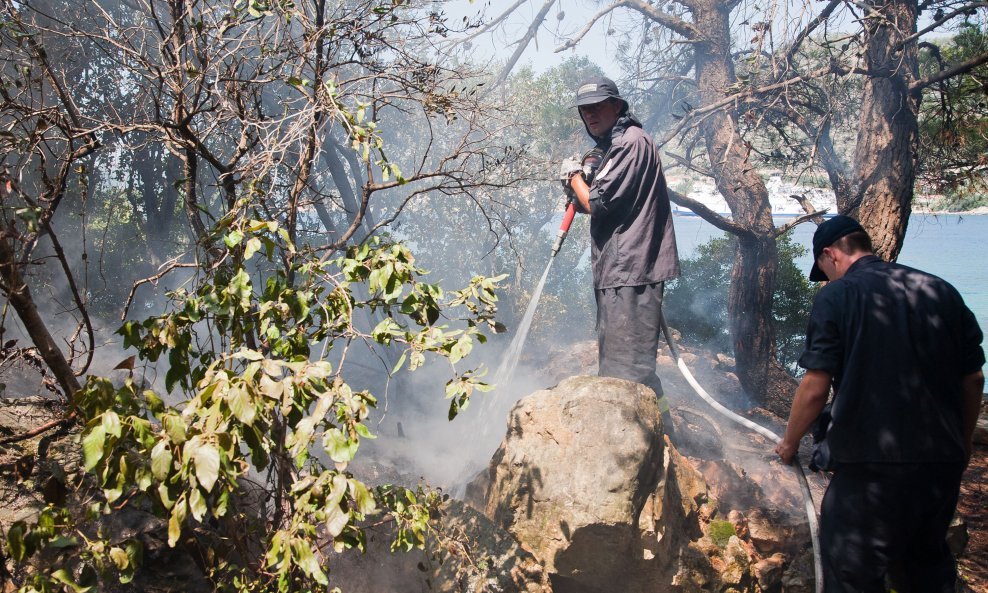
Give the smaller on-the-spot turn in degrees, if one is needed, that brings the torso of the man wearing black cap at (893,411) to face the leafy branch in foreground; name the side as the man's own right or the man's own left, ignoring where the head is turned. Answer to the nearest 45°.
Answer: approximately 90° to the man's own left

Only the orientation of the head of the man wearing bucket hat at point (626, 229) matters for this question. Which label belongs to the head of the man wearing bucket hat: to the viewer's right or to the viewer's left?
to the viewer's left

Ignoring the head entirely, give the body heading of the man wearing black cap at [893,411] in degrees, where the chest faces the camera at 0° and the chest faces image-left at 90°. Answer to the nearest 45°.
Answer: approximately 135°

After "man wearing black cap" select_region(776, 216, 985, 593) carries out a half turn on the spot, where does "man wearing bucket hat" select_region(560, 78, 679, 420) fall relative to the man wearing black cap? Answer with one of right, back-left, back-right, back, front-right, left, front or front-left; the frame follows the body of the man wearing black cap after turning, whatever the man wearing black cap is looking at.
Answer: back

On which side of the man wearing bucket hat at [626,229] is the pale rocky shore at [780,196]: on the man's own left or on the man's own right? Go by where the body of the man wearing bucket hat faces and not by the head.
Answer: on the man's own right

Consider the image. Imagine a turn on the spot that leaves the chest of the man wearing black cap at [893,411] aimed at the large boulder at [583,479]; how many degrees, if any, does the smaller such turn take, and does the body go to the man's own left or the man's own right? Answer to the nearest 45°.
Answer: approximately 45° to the man's own left

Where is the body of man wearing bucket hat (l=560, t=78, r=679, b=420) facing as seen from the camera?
to the viewer's left

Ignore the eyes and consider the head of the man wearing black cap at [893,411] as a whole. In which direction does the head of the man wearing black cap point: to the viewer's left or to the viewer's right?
to the viewer's left
